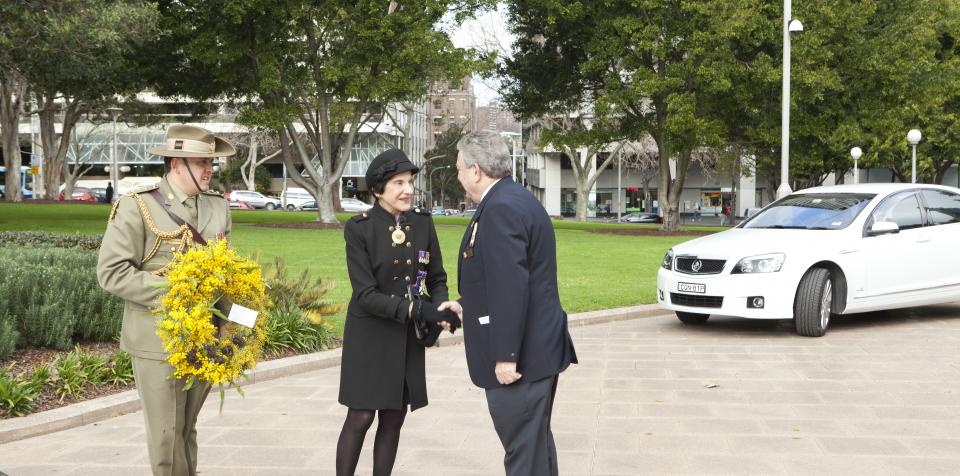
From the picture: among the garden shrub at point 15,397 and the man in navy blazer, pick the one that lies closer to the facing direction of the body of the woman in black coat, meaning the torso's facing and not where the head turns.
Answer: the man in navy blazer

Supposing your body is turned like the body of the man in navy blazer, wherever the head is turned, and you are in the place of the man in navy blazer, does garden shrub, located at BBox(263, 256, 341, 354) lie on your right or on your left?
on your right

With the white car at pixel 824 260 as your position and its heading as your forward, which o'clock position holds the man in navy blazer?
The man in navy blazer is roughly at 11 o'clock from the white car.

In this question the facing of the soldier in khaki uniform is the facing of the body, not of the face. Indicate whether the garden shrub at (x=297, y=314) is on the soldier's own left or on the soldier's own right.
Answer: on the soldier's own left

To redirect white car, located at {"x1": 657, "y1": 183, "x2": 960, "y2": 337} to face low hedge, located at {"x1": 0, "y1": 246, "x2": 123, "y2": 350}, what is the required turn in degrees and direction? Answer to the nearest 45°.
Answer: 0° — it already faces it

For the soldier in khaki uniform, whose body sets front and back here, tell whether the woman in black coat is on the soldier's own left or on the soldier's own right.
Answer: on the soldier's own left

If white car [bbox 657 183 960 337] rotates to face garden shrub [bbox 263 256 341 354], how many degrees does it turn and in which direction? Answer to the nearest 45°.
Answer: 0° — it already faces it

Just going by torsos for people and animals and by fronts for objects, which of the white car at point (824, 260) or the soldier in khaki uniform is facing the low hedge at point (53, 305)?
the white car

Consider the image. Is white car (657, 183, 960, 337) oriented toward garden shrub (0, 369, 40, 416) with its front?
yes

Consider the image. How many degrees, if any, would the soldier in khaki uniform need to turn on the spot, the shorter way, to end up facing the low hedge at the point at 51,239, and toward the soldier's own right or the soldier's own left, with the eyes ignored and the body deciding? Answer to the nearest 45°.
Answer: approximately 135° to the soldier's own left

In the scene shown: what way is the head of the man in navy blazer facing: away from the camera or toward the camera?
away from the camera

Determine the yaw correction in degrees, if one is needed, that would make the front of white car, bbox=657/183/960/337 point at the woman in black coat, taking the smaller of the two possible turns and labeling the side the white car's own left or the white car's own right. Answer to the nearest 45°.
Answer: approximately 45° to the white car's own left

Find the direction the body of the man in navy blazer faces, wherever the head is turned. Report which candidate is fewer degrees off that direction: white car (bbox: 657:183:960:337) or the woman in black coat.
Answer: the woman in black coat
